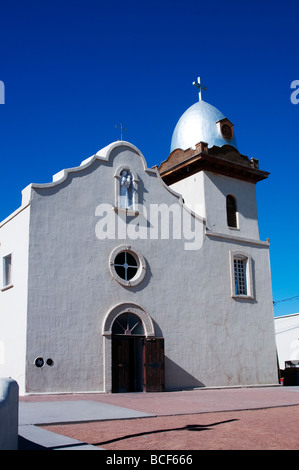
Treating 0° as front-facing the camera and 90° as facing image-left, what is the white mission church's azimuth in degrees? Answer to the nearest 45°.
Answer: approximately 315°

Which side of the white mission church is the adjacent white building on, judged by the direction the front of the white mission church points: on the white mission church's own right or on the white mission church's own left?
on the white mission church's own left
